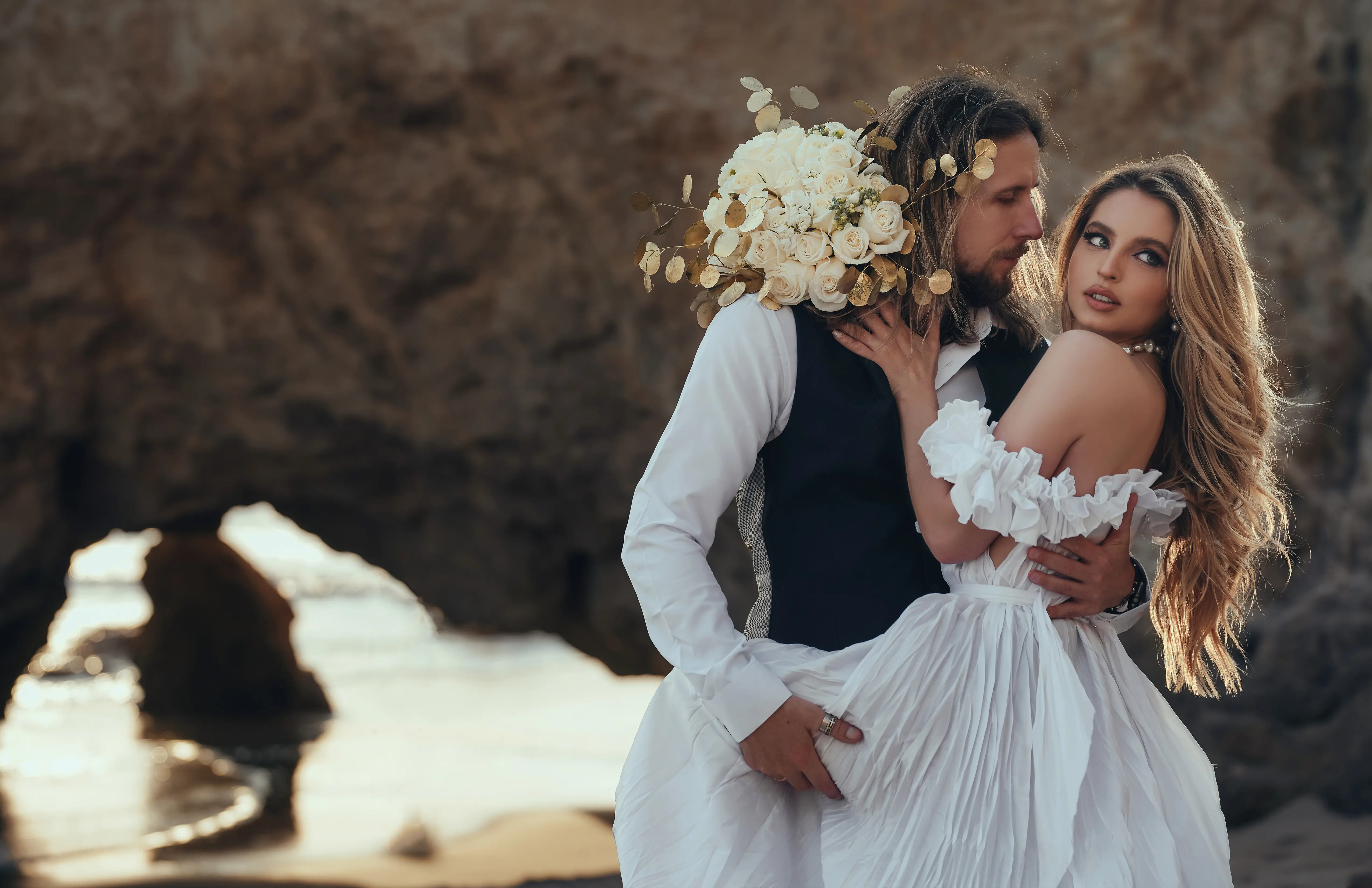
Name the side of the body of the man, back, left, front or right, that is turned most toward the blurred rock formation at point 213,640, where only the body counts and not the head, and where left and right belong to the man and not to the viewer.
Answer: back

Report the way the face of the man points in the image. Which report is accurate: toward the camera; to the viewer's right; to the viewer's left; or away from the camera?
to the viewer's right

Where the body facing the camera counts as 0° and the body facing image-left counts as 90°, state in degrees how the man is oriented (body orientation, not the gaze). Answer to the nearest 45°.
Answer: approximately 315°
